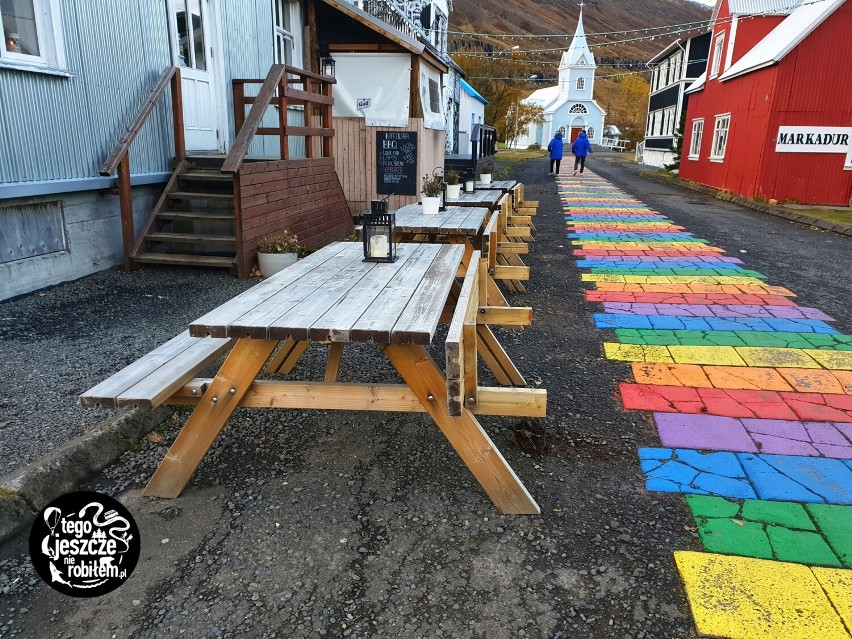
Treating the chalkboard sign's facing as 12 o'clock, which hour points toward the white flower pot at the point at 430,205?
The white flower pot is roughly at 12 o'clock from the chalkboard sign.

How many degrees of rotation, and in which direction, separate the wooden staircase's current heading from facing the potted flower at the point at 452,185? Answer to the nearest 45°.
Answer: approximately 90° to its left

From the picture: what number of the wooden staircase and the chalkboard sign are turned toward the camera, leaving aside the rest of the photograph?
2

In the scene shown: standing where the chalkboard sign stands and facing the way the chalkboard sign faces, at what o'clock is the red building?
The red building is roughly at 8 o'clock from the chalkboard sign.

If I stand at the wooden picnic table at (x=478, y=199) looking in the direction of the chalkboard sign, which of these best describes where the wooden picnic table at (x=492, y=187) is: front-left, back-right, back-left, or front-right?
front-right

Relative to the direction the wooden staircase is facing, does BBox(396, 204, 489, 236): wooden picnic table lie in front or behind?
in front

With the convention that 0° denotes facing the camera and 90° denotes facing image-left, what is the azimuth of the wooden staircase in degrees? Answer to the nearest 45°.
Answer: approximately 0°

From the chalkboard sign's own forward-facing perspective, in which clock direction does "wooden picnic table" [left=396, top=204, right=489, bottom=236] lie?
The wooden picnic table is roughly at 12 o'clock from the chalkboard sign.

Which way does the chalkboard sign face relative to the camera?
toward the camera

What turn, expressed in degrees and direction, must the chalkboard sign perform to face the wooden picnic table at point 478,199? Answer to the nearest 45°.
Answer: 0° — it already faces it

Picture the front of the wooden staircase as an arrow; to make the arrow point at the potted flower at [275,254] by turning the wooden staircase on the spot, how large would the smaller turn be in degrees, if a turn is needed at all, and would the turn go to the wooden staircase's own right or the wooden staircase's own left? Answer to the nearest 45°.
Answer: approximately 45° to the wooden staircase's own left

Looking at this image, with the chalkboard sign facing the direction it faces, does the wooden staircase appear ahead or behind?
ahead

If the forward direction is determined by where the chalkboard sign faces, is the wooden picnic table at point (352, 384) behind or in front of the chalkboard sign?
in front

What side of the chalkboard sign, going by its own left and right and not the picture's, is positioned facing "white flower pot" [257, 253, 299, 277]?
front

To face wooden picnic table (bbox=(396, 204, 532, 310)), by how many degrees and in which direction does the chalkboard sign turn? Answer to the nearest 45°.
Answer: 0° — it already faces it
